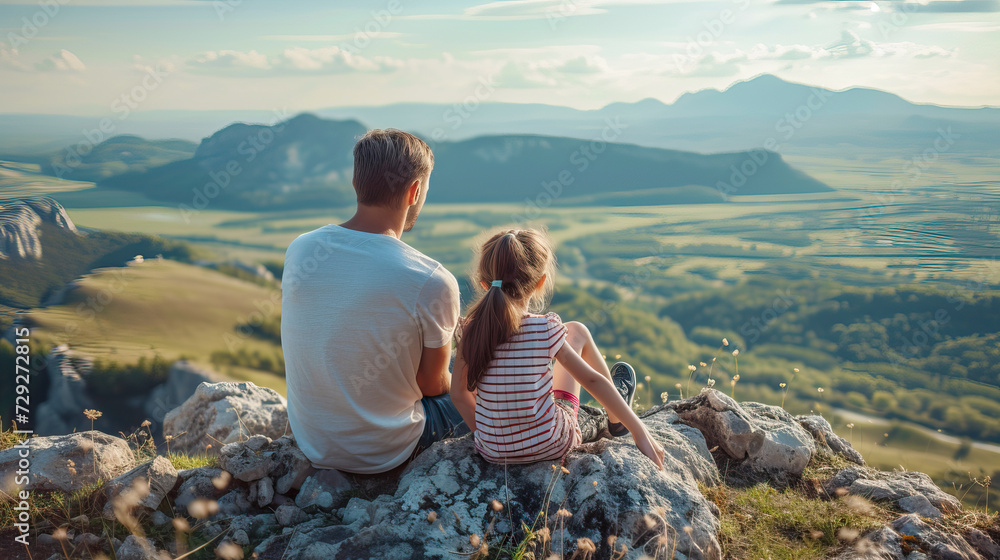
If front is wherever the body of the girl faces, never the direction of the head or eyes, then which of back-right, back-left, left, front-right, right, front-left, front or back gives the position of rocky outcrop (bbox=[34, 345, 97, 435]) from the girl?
left

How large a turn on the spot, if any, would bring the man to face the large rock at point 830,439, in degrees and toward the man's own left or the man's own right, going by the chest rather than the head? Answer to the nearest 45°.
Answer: approximately 45° to the man's own right

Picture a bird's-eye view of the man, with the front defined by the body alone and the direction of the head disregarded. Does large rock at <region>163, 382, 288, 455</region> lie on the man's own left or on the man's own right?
on the man's own left

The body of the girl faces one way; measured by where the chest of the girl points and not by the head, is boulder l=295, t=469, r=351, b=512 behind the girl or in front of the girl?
behind

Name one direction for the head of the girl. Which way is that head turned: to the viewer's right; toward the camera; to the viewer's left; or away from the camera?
away from the camera

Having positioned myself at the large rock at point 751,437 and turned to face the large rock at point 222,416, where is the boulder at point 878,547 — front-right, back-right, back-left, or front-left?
back-left

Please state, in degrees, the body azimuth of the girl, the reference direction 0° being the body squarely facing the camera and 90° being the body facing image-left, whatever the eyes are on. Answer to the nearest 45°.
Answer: approximately 225°

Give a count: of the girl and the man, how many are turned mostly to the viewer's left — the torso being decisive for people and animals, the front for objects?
0

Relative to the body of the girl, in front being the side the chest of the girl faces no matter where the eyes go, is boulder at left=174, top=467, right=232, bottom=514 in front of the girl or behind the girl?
behind
